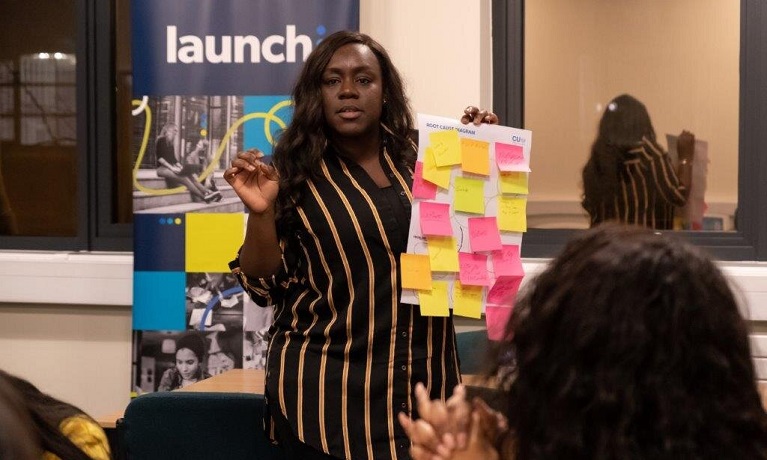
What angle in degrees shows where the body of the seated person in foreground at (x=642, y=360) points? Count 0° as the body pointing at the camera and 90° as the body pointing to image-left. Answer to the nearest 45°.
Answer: approximately 135°

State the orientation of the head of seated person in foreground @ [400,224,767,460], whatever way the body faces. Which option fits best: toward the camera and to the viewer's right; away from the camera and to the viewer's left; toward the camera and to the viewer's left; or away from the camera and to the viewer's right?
away from the camera and to the viewer's left

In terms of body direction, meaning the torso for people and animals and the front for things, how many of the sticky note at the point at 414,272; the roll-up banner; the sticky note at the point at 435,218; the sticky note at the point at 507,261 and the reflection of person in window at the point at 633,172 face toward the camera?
4

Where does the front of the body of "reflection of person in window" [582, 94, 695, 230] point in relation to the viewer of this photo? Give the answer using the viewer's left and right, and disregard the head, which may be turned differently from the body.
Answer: facing away from the viewer

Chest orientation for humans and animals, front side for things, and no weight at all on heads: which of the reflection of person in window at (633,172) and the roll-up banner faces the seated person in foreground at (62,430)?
the roll-up banner

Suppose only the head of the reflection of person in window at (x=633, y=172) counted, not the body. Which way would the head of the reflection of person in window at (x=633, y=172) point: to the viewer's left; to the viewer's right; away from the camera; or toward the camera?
away from the camera

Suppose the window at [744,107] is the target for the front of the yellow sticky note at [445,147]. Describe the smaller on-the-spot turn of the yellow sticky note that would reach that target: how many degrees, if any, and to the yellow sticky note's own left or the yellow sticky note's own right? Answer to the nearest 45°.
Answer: approximately 135° to the yellow sticky note's own left

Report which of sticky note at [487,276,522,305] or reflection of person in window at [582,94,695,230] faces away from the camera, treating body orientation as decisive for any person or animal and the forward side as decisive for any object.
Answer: the reflection of person in window
